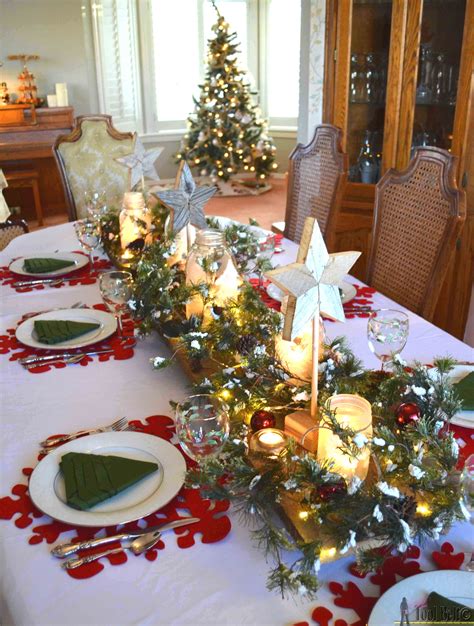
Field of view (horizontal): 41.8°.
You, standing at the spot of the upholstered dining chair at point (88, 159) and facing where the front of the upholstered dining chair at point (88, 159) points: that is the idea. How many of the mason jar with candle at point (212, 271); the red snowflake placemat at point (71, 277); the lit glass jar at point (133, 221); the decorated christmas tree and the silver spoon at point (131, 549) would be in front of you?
4

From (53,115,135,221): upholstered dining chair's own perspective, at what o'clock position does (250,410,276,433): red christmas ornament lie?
The red christmas ornament is roughly at 12 o'clock from the upholstered dining chair.

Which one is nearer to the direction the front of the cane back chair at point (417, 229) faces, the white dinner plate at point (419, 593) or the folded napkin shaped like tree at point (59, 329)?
the folded napkin shaped like tree

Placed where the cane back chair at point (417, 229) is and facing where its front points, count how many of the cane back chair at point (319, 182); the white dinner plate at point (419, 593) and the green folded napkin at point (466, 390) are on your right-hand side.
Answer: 1

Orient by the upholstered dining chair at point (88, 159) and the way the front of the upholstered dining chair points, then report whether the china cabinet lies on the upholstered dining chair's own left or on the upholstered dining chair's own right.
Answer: on the upholstered dining chair's own left

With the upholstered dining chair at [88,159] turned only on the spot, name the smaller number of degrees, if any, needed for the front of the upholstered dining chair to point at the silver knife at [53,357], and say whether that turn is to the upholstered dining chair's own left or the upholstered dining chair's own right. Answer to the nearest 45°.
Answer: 0° — it already faces it

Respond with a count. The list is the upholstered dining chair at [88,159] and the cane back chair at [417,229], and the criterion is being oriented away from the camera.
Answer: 0

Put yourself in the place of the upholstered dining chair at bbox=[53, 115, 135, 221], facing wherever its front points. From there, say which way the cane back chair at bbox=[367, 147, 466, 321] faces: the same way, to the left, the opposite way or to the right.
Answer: to the right

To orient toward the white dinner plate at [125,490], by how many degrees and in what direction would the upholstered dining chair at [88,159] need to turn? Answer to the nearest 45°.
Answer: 0° — it already faces it

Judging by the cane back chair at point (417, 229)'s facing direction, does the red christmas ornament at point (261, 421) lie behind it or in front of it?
in front

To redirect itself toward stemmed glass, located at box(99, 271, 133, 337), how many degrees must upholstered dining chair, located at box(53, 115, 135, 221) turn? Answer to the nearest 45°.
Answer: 0° — it already faces it

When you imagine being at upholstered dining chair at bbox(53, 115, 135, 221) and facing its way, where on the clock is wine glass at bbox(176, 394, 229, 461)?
The wine glass is roughly at 12 o'clock from the upholstered dining chair.

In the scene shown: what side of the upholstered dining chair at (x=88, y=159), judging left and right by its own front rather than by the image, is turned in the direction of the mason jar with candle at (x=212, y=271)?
front

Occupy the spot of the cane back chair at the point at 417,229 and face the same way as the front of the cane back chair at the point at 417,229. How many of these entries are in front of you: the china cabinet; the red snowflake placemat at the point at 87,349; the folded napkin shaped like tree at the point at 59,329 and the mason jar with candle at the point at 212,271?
3

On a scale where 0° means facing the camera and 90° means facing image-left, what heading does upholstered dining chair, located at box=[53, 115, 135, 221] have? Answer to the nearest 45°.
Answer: approximately 0°

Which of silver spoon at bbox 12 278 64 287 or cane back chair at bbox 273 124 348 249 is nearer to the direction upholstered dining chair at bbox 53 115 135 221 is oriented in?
the silver spoon
